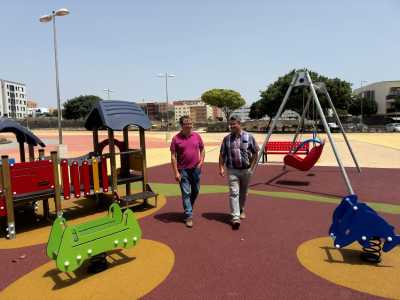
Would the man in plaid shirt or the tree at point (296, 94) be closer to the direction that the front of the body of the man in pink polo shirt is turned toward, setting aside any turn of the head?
the man in plaid shirt

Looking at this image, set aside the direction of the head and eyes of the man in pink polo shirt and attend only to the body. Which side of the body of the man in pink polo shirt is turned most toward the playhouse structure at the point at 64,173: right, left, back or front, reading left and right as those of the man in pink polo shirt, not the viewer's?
right

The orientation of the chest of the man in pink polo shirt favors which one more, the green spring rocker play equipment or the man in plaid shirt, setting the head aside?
the green spring rocker play equipment

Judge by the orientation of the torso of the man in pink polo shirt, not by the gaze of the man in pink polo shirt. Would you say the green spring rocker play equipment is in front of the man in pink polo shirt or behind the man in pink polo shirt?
in front

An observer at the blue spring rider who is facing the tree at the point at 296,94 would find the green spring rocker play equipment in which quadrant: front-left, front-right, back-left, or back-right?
back-left

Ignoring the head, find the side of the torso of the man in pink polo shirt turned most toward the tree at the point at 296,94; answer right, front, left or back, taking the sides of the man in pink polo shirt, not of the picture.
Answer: back

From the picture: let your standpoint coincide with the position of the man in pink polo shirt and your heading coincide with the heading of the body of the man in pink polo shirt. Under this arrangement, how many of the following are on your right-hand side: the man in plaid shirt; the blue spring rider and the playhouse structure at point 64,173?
1

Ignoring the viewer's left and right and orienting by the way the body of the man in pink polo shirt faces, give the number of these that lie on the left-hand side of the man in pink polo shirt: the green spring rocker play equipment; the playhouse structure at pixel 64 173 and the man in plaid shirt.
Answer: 1

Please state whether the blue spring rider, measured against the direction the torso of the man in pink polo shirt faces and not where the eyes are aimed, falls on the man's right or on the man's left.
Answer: on the man's left

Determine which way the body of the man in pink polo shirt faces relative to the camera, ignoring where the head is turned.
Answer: toward the camera

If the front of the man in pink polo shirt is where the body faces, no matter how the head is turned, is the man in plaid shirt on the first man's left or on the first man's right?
on the first man's left
